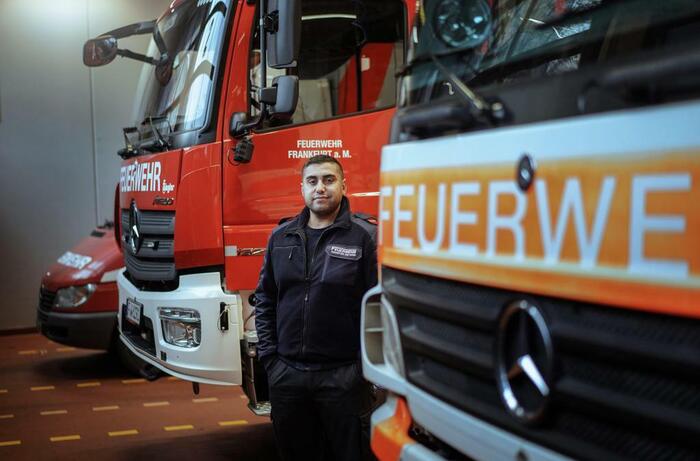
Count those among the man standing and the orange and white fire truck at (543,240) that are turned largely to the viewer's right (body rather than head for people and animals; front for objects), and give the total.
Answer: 0

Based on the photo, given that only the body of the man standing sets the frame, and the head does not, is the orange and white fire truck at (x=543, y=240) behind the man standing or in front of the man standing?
in front

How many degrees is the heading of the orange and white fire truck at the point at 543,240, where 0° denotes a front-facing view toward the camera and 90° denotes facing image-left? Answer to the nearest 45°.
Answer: approximately 45°

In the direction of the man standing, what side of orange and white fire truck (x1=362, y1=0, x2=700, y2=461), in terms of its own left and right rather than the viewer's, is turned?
right

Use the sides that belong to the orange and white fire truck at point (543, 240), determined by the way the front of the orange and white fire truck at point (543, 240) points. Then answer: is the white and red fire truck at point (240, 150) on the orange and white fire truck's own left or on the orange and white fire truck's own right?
on the orange and white fire truck's own right

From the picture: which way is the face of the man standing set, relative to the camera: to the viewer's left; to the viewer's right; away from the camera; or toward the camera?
toward the camera

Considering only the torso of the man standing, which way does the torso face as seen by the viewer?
toward the camera
